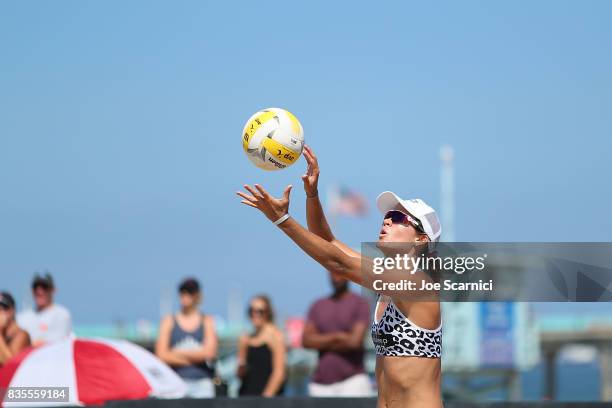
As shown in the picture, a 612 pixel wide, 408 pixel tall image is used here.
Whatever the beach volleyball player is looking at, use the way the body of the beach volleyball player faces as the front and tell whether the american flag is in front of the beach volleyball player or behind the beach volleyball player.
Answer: behind

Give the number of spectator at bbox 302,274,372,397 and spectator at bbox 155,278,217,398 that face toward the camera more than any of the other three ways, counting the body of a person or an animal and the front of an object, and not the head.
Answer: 2

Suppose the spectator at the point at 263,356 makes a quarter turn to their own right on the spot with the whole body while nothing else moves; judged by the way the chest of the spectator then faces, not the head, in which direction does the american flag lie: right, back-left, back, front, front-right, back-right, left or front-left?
front-right

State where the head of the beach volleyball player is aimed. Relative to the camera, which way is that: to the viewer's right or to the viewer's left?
to the viewer's left

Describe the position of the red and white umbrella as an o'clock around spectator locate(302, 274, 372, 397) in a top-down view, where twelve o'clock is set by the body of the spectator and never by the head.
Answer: The red and white umbrella is roughly at 2 o'clock from the spectator.

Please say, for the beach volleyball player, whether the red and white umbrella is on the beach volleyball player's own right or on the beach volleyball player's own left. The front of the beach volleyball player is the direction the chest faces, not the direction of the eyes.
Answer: on the beach volleyball player's own right

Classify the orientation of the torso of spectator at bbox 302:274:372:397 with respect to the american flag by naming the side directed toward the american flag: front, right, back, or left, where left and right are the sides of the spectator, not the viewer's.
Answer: back

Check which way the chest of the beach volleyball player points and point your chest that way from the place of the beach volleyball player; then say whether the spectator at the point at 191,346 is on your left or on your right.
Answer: on your right

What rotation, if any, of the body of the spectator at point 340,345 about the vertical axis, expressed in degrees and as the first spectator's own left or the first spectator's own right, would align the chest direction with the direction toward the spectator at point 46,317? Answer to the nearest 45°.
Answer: approximately 90° to the first spectator's own right
